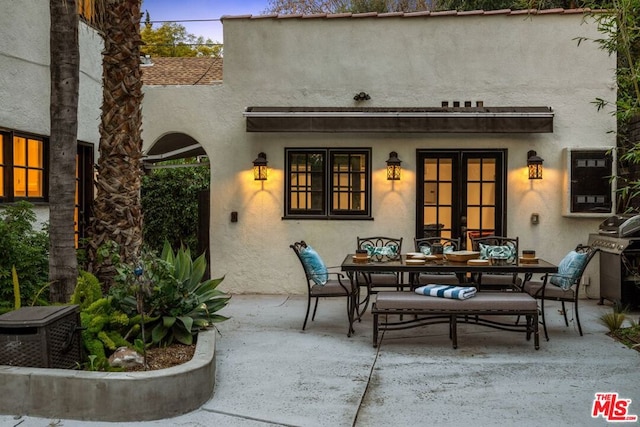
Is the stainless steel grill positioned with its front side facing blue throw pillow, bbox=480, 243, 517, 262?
yes

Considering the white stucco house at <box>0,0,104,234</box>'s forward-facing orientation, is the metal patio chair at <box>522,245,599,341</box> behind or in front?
in front

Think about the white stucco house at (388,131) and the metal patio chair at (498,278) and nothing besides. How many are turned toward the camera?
2

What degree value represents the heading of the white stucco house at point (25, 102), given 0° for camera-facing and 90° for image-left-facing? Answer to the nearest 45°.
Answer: approximately 315°

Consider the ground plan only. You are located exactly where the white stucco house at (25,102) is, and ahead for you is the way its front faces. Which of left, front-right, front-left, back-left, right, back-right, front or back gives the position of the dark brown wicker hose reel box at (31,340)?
front-right

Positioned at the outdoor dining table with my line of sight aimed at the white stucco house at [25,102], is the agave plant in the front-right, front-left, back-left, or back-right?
front-left

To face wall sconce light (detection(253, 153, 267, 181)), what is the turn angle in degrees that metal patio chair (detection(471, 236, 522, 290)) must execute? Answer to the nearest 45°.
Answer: approximately 90° to its right

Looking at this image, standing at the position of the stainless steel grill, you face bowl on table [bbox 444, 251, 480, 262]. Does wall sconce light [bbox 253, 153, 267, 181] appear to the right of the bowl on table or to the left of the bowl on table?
right

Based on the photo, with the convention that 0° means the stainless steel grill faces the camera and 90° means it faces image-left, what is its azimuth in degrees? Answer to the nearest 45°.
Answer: approximately 45°

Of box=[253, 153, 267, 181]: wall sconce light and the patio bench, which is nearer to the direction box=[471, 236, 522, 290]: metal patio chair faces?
the patio bench

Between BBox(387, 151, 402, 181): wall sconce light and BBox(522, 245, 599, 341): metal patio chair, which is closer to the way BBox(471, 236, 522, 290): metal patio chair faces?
the metal patio chair

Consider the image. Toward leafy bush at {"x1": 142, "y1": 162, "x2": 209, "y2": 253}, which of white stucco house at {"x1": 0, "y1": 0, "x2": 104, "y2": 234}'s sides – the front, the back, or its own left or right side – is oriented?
left

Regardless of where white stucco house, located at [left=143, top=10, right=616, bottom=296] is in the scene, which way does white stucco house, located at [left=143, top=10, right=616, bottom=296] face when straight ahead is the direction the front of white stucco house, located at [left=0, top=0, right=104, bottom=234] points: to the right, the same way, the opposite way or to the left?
to the right

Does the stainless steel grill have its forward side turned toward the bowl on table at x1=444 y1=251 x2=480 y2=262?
yes

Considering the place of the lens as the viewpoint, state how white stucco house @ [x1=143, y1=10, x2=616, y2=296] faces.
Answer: facing the viewer

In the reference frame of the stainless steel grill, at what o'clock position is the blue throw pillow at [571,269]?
The blue throw pillow is roughly at 11 o'clock from the stainless steel grill.

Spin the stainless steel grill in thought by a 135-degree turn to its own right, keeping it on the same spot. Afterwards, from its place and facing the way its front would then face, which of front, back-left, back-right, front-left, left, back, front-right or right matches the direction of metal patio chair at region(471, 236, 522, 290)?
back-left

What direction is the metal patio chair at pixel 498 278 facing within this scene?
toward the camera
